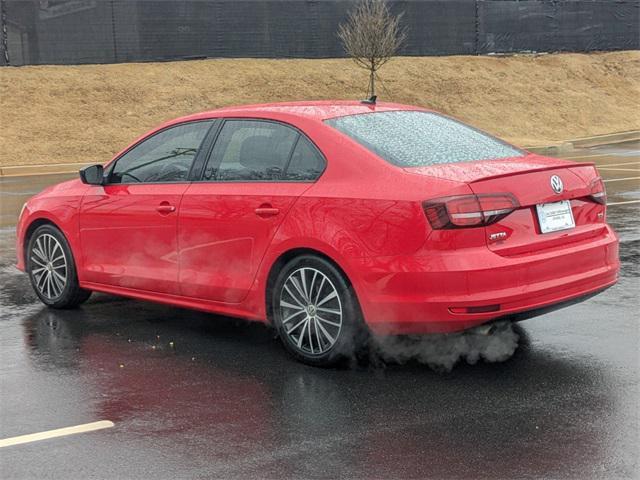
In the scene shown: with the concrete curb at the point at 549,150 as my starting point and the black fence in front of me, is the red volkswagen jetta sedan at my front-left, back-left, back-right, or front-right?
back-left

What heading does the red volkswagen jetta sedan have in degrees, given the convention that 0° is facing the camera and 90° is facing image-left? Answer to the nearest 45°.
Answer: approximately 135°

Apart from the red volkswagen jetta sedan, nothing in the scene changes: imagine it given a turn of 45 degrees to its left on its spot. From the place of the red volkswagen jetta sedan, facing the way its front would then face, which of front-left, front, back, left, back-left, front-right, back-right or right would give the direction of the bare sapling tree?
right

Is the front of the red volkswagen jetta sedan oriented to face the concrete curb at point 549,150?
no

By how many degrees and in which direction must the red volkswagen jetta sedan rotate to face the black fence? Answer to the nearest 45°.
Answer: approximately 45° to its right
